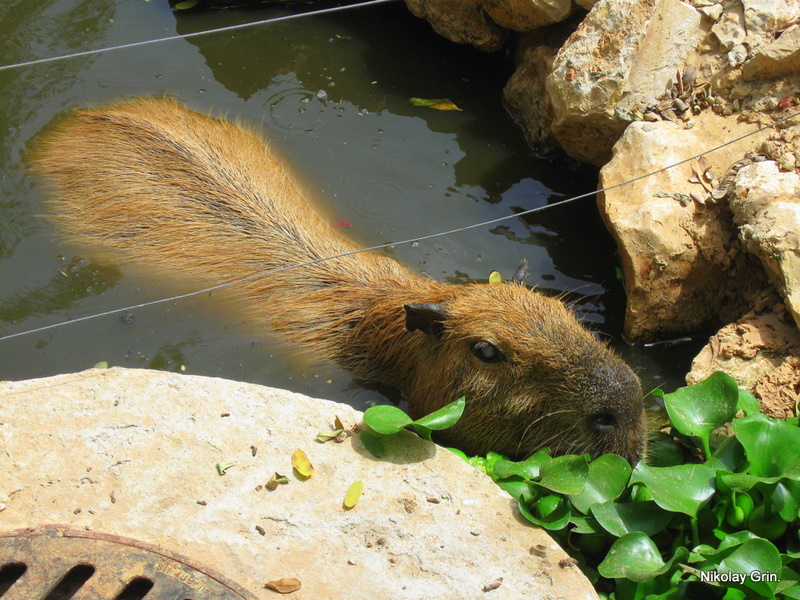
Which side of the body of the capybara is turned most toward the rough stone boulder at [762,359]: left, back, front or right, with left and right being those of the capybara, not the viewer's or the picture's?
front

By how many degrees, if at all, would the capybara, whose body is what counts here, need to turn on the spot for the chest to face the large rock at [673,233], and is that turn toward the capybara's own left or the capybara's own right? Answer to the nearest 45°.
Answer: approximately 45° to the capybara's own left

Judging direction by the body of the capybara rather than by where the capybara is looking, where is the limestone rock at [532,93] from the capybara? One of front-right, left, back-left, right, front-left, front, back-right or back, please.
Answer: left

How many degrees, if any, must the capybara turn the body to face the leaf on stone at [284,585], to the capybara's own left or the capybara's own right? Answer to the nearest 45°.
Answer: approximately 45° to the capybara's own right

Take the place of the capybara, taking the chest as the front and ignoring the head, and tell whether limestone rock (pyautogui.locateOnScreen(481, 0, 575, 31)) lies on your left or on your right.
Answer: on your left

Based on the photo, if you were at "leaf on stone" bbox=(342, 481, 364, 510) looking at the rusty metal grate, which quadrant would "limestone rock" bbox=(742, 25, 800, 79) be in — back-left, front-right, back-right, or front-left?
back-right

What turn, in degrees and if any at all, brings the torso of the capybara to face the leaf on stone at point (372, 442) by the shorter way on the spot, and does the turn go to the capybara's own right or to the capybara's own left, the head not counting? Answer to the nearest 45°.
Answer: approximately 45° to the capybara's own right

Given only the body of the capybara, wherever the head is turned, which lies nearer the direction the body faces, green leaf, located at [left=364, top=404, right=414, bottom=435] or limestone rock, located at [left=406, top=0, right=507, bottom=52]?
the green leaf

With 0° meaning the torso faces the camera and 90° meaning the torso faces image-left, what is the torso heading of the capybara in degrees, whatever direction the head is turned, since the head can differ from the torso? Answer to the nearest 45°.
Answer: approximately 315°

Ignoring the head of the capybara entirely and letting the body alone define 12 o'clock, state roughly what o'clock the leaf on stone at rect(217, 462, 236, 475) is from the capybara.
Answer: The leaf on stone is roughly at 2 o'clock from the capybara.
